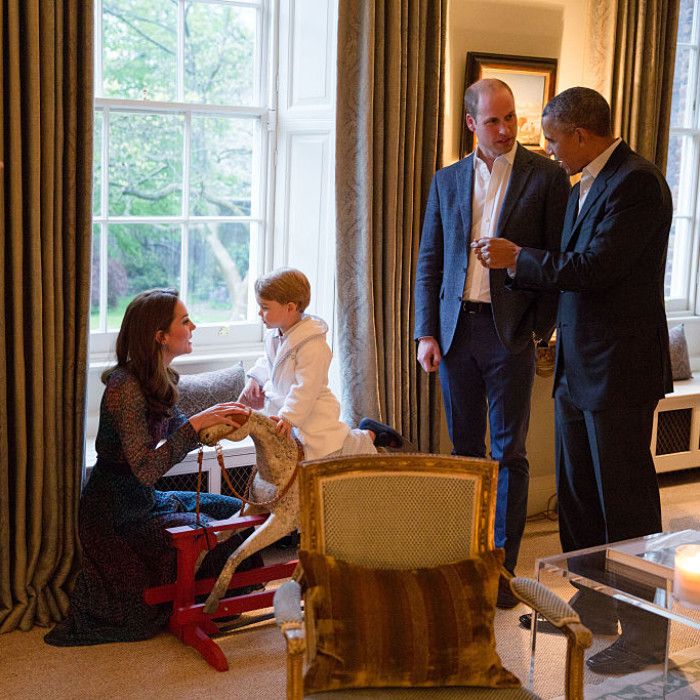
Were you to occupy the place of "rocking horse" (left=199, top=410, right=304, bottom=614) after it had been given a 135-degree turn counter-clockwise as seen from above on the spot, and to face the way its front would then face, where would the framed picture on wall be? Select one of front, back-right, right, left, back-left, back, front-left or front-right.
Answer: left

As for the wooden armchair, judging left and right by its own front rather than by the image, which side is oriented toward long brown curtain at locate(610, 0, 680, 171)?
back

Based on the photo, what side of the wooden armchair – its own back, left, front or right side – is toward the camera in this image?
front

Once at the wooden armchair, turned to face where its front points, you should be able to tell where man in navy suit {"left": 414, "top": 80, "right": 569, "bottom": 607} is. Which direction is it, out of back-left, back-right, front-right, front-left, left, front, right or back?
back

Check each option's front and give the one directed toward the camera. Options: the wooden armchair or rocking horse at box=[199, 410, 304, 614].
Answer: the wooden armchair

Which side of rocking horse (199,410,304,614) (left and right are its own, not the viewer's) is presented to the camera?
left

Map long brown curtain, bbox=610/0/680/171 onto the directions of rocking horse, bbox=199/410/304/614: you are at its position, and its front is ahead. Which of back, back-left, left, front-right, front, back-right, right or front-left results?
back-right

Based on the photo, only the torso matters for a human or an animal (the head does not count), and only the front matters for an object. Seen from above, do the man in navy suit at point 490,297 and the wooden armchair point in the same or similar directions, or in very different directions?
same or similar directions

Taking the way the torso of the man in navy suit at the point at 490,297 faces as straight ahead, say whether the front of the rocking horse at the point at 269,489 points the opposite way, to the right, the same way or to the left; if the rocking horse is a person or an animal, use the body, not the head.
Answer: to the right

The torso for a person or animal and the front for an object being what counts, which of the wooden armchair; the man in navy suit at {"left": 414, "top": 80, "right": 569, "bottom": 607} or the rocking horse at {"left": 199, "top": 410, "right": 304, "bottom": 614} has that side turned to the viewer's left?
the rocking horse

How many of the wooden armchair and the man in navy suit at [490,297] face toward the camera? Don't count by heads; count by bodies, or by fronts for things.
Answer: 2

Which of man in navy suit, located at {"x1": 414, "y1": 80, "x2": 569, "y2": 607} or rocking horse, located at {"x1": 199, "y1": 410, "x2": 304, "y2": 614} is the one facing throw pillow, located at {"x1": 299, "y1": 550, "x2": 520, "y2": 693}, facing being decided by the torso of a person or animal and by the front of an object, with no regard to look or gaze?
the man in navy suit

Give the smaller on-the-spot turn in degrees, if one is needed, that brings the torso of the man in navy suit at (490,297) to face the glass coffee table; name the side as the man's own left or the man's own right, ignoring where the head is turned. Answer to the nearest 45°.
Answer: approximately 45° to the man's own left

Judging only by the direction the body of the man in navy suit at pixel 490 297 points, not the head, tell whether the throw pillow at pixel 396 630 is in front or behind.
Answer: in front

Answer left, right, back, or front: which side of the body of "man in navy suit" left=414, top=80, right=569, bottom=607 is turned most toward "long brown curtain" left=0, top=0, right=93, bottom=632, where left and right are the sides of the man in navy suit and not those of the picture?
right

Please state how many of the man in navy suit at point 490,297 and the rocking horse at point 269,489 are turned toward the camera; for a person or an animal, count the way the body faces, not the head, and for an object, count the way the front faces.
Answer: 1

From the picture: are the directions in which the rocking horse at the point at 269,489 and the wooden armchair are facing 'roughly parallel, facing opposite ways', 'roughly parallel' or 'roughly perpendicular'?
roughly perpendicular
